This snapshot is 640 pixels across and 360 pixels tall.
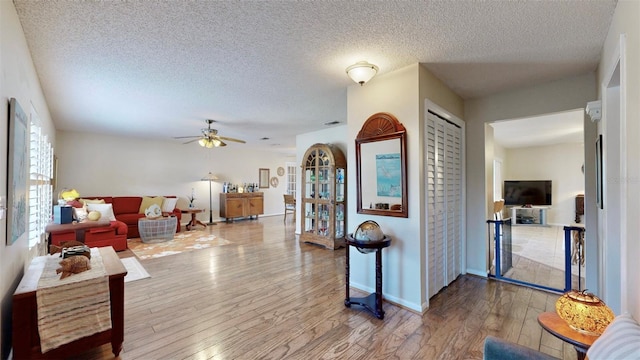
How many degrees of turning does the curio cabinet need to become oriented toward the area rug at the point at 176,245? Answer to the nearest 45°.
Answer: approximately 45° to its right

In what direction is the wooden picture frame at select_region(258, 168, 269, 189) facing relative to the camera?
toward the camera

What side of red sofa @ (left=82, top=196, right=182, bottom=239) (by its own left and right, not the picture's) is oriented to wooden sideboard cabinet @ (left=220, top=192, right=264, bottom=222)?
left

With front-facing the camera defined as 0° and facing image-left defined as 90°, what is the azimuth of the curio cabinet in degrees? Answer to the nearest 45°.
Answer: approximately 45°

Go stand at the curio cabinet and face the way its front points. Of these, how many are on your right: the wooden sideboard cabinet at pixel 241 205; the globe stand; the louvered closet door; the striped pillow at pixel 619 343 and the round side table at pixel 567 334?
1

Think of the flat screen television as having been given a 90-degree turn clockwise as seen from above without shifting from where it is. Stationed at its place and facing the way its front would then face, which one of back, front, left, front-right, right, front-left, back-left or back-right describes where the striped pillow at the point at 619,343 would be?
left

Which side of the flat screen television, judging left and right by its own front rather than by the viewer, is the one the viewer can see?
front

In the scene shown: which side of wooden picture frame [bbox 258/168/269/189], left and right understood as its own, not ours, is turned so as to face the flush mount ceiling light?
front

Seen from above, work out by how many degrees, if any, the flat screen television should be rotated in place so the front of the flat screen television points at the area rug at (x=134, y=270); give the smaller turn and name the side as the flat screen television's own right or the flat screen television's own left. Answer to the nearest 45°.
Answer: approximately 45° to the flat screen television's own right

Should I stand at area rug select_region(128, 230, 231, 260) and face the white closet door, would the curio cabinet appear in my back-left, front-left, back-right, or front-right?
front-left

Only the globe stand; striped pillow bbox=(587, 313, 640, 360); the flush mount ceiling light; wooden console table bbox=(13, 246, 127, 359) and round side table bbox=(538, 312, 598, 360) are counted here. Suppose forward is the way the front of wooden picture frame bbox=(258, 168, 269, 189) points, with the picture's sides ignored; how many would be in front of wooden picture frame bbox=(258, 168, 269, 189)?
5

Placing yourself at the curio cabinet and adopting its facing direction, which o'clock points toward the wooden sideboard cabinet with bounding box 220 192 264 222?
The wooden sideboard cabinet is roughly at 3 o'clock from the curio cabinet.

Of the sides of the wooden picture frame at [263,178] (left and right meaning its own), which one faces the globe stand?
front

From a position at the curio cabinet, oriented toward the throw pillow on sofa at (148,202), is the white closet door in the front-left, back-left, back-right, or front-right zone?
back-left

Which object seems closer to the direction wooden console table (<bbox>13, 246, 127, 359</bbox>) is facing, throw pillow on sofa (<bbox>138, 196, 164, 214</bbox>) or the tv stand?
the tv stand

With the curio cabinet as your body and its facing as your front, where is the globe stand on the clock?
The globe stand is roughly at 10 o'clock from the curio cabinet.

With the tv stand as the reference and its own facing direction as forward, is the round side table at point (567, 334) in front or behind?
in front

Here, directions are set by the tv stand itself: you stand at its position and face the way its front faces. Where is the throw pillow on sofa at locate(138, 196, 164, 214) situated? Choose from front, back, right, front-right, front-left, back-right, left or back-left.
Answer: front-right

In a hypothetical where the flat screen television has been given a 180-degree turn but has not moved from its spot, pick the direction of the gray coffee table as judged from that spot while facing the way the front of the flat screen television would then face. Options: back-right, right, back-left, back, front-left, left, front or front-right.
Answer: back-left

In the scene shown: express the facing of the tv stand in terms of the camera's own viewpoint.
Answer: facing the viewer
